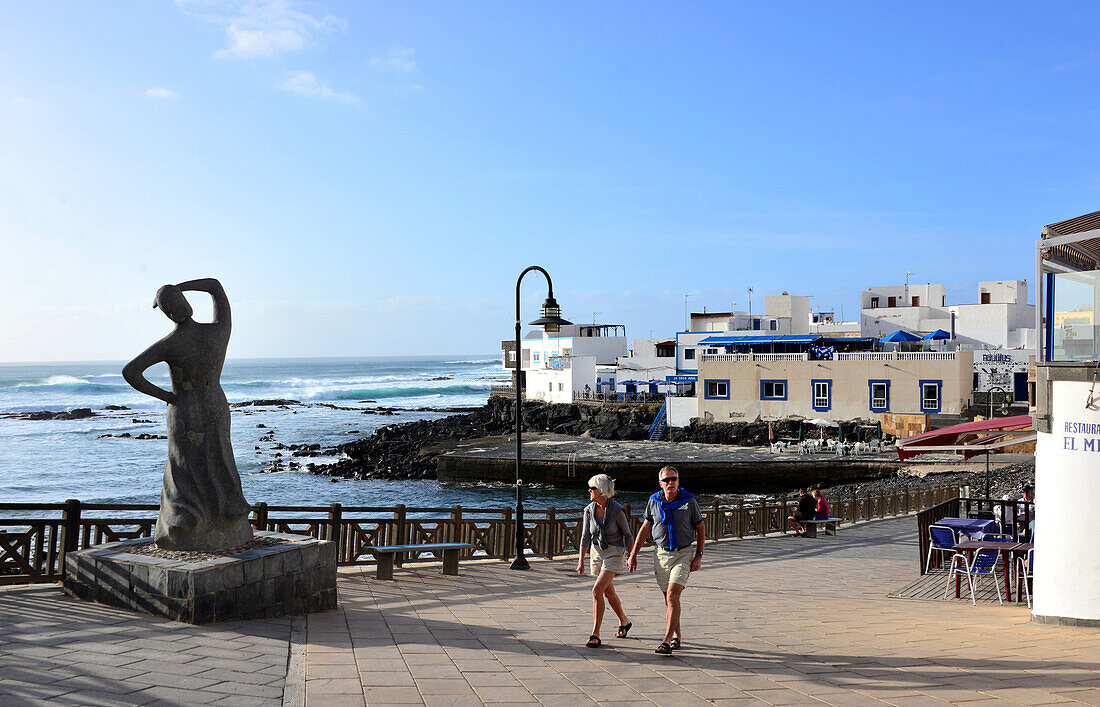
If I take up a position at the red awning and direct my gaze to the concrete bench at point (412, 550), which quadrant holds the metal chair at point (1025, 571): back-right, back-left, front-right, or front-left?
front-left

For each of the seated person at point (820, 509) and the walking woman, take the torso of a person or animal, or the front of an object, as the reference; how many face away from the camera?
0

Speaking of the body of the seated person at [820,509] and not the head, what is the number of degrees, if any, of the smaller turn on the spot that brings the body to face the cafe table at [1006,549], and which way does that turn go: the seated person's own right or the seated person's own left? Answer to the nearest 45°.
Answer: approximately 180°

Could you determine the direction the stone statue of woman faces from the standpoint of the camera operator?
facing away from the viewer and to the left of the viewer

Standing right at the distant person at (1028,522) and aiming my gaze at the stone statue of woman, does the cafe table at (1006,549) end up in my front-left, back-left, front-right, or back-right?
front-left

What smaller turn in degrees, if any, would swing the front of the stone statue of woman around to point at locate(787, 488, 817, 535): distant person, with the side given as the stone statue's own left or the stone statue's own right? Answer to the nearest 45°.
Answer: approximately 90° to the stone statue's own right
